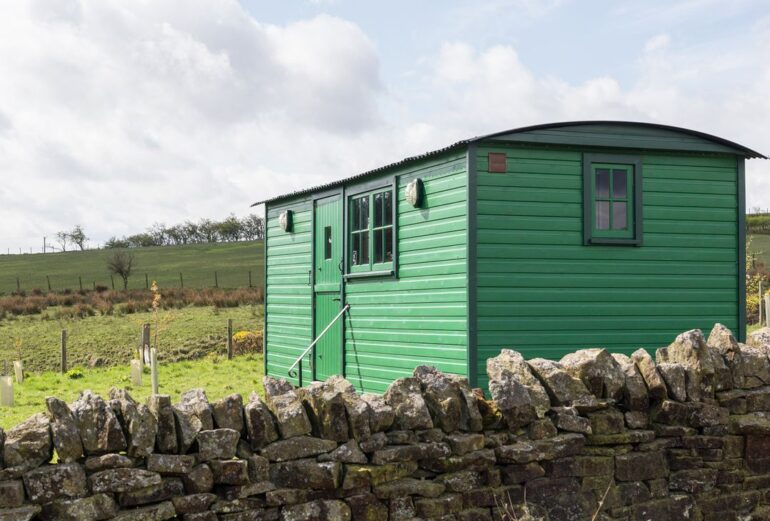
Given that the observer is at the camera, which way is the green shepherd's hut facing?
facing the viewer and to the left of the viewer

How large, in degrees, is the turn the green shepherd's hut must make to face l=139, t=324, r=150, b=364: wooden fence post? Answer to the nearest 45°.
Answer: approximately 90° to its right
